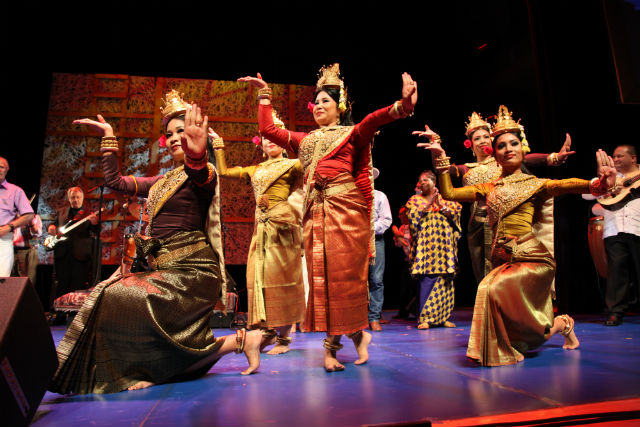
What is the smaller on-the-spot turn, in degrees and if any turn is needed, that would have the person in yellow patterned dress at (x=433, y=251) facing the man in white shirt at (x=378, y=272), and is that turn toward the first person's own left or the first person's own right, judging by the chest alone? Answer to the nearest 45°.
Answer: approximately 90° to the first person's own right

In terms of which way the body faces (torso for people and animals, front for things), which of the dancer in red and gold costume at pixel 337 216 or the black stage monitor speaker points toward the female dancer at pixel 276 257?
the black stage monitor speaker

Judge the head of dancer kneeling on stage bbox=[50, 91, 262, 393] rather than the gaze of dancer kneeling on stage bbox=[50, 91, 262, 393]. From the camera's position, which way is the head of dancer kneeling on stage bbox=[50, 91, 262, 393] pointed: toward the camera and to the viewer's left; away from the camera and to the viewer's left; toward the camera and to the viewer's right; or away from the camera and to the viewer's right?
toward the camera and to the viewer's right

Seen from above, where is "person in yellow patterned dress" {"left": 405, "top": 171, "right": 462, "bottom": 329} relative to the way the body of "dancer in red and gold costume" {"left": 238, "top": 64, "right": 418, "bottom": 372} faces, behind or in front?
behind

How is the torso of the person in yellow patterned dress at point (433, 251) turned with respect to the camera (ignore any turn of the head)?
toward the camera

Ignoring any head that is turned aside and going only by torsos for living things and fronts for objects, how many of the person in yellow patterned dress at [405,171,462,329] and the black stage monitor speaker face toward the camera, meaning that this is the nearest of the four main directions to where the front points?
1

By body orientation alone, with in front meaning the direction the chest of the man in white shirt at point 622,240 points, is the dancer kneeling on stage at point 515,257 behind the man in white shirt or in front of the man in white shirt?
in front

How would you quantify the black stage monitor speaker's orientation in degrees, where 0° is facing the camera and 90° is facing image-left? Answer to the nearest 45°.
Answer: approximately 225°

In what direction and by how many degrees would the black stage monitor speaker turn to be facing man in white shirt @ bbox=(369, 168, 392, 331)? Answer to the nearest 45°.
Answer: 0° — it already faces them

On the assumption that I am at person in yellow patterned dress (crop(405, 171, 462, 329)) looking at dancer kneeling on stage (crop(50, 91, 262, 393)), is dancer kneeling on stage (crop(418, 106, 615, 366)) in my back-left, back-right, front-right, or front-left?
front-left

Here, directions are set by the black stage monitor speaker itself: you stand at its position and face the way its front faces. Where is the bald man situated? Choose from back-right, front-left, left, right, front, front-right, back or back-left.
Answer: front-left

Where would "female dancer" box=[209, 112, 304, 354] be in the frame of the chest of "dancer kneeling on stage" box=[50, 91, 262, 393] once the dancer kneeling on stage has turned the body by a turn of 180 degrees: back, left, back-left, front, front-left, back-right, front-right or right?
front

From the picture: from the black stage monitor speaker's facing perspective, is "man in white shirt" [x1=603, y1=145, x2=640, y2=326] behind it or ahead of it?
ahead
